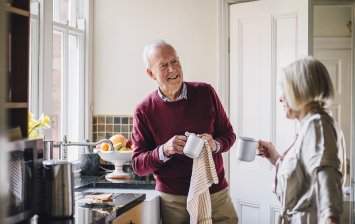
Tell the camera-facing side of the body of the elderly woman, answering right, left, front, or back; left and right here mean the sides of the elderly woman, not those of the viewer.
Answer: left

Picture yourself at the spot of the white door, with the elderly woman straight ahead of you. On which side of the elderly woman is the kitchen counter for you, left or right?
right

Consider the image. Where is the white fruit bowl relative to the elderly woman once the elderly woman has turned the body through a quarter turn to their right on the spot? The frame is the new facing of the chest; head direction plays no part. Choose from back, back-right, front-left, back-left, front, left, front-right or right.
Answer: front-left

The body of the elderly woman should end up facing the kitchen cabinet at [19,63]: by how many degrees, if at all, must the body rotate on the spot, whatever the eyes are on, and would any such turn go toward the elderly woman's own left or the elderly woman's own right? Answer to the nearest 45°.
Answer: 0° — they already face it

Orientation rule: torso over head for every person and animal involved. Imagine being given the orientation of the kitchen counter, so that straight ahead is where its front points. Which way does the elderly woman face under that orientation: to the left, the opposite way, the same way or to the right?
the opposite way

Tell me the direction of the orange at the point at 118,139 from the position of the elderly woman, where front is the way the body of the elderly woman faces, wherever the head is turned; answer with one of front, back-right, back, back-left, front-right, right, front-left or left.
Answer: front-right

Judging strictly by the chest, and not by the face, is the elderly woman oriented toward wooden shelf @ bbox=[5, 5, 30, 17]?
yes

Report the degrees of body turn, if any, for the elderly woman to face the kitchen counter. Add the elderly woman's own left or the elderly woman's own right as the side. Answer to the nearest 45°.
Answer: approximately 45° to the elderly woman's own right

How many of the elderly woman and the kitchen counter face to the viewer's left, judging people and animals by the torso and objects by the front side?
1

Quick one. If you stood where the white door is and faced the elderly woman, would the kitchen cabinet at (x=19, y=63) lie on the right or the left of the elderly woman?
right

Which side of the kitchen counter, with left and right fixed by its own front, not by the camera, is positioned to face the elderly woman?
front

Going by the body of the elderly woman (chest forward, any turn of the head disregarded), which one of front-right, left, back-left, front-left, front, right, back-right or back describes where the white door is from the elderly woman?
right

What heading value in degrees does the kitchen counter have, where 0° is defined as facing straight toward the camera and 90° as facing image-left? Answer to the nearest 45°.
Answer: approximately 315°
